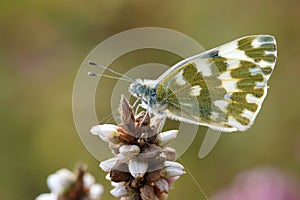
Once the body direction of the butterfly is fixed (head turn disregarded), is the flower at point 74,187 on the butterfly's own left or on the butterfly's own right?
on the butterfly's own left

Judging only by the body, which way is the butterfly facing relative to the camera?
to the viewer's left
